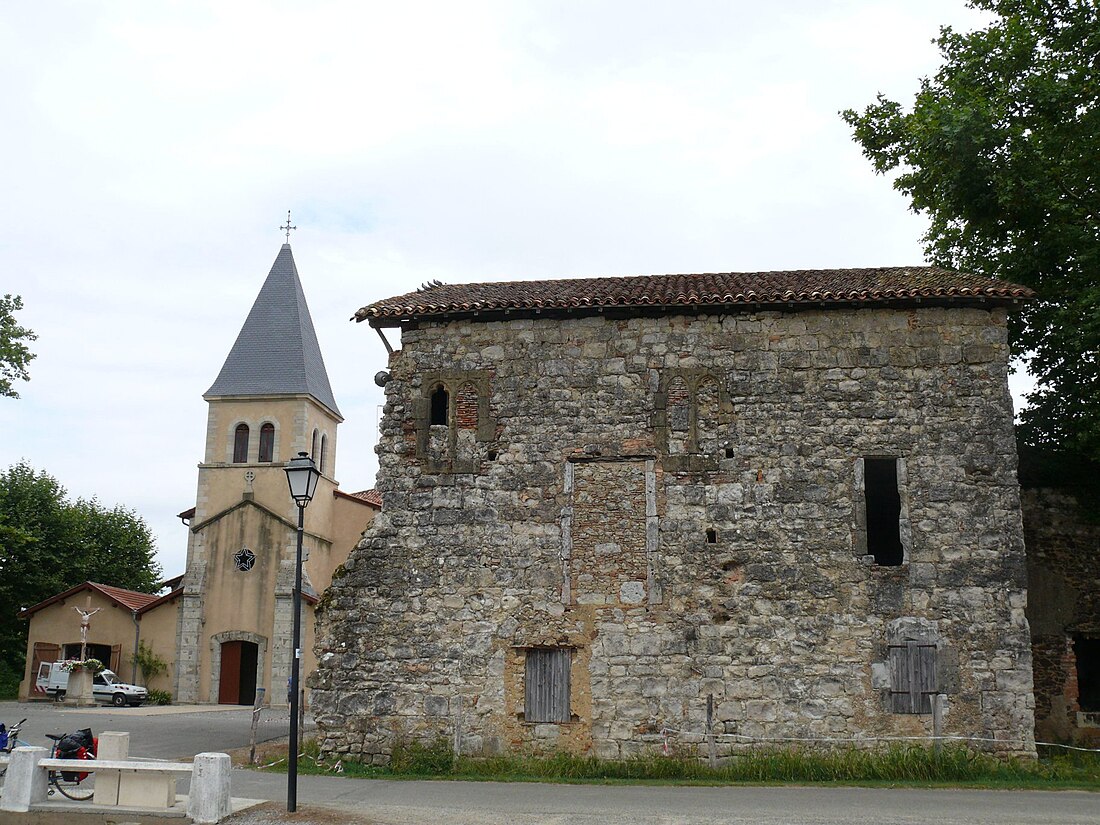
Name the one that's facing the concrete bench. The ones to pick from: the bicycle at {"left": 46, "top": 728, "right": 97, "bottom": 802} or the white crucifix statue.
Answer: the white crucifix statue

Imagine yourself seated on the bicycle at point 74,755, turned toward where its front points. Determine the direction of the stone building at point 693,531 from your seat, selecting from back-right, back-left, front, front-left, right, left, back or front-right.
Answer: back

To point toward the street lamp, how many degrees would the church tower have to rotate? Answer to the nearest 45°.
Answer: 0° — it already faces it

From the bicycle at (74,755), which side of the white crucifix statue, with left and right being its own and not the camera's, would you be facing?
front

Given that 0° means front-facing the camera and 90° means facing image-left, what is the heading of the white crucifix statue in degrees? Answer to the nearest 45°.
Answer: approximately 0°

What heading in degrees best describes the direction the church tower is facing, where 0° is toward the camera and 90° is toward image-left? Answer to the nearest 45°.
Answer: approximately 0°

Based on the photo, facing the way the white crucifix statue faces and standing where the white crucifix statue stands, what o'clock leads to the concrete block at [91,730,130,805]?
The concrete block is roughly at 12 o'clock from the white crucifix statue.

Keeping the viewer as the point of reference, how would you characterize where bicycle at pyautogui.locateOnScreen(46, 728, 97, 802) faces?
facing to the left of the viewer
